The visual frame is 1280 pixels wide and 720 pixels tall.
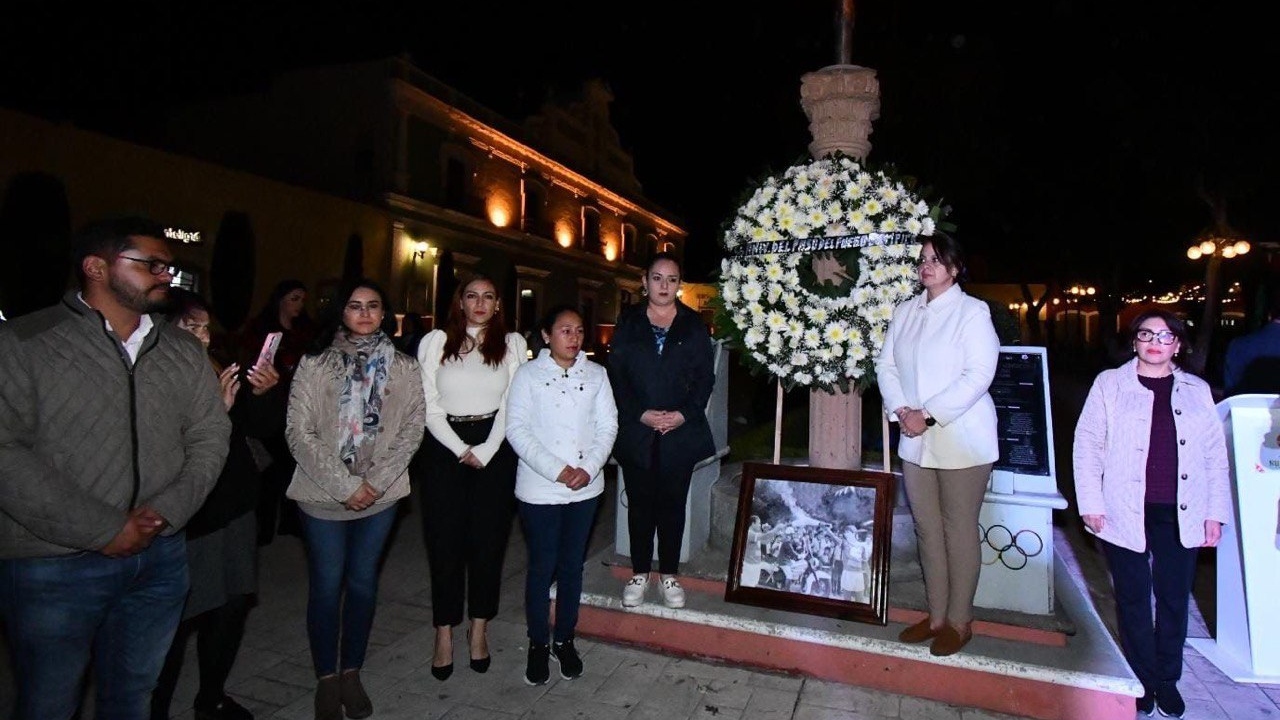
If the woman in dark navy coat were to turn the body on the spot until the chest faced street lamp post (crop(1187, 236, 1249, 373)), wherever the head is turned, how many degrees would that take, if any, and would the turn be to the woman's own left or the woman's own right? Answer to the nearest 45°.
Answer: approximately 135° to the woman's own left

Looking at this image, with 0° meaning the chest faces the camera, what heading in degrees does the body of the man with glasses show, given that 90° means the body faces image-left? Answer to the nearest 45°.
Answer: approximately 315°

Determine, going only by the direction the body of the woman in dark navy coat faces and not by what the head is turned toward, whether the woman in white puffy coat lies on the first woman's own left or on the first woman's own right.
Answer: on the first woman's own right

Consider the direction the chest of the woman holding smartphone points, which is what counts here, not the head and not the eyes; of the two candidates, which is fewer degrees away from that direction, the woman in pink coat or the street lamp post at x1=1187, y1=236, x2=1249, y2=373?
the woman in pink coat

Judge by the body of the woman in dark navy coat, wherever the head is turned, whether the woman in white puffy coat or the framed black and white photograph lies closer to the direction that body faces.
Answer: the woman in white puffy coat

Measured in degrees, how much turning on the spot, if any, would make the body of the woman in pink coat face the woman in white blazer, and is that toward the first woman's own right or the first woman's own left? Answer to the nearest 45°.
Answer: approximately 45° to the first woman's own right

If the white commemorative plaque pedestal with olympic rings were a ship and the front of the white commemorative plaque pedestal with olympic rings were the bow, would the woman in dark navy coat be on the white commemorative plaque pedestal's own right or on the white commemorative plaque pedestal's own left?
on the white commemorative plaque pedestal's own right

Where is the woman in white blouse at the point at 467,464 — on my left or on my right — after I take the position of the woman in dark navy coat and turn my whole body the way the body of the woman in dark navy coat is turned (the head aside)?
on my right

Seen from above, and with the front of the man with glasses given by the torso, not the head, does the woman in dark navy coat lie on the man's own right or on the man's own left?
on the man's own left

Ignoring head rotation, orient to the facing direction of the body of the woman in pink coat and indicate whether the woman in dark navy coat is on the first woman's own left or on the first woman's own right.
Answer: on the first woman's own right

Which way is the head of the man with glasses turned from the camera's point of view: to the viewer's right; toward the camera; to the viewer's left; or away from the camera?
to the viewer's right
